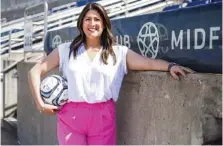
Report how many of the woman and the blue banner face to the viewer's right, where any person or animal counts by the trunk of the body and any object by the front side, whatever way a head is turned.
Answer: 0

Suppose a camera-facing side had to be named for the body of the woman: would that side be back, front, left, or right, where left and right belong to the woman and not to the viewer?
front

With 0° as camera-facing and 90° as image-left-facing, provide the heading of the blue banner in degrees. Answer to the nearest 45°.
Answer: approximately 45°

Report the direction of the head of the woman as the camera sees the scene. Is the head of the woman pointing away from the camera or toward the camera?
toward the camera
